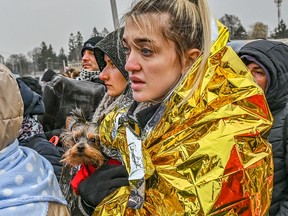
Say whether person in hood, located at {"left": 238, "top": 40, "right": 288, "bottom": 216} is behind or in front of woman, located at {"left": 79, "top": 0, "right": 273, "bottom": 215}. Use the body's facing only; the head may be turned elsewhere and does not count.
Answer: behind

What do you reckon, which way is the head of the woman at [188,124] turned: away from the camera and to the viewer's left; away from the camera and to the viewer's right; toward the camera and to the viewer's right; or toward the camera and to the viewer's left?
toward the camera and to the viewer's left

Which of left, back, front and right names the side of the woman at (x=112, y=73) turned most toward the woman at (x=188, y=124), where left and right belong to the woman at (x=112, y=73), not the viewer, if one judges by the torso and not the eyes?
left

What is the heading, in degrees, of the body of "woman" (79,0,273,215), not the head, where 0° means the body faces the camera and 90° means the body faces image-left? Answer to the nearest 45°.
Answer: approximately 45°

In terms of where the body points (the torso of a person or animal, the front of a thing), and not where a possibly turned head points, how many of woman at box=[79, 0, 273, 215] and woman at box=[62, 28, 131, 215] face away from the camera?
0

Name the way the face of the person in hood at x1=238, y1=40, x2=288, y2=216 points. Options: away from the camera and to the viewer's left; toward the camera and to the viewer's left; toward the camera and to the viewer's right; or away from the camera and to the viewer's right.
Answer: toward the camera and to the viewer's left

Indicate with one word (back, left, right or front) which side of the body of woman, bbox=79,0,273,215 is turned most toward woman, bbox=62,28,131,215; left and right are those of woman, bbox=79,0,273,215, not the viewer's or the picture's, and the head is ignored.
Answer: right
